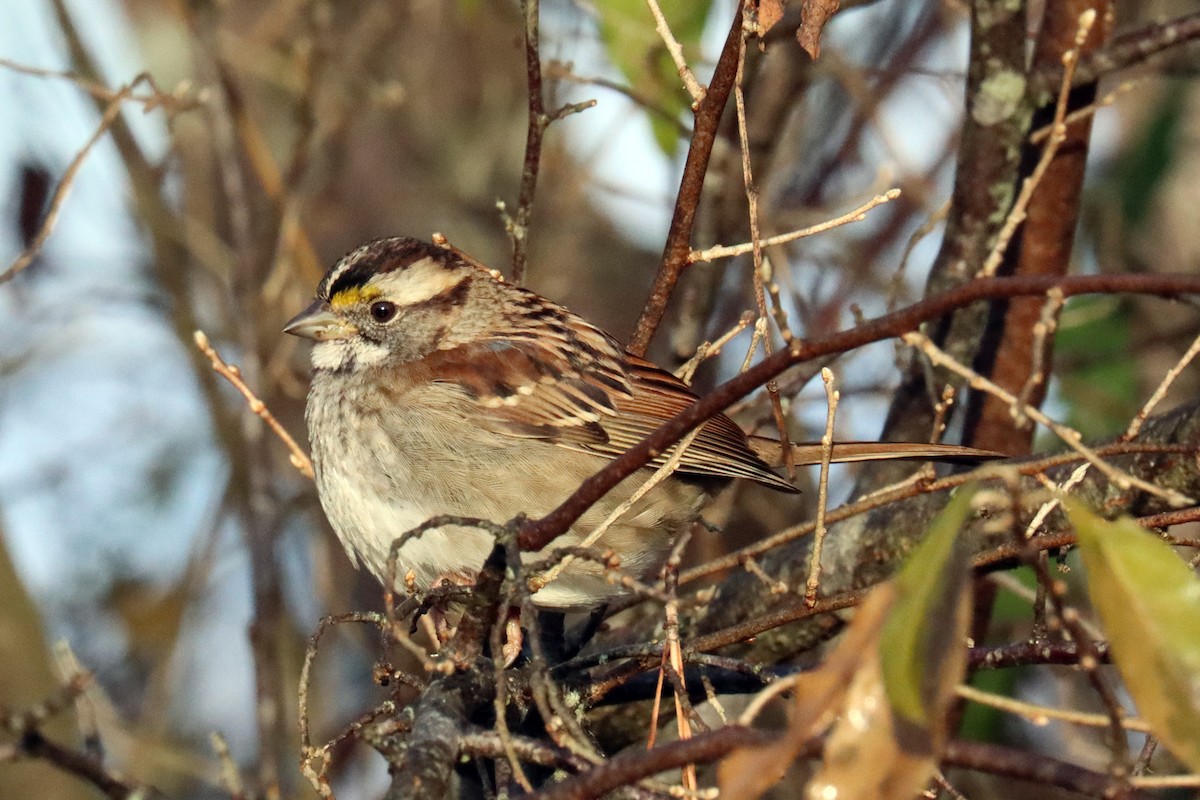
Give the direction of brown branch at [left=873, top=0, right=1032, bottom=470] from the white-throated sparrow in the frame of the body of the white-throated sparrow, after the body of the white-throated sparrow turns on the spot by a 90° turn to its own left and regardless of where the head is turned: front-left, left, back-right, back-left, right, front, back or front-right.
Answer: left

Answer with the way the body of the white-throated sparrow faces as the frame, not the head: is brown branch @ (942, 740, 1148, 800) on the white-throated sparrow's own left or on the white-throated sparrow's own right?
on the white-throated sparrow's own left

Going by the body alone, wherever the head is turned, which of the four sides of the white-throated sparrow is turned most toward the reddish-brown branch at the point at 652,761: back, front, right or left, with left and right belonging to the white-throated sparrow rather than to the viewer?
left

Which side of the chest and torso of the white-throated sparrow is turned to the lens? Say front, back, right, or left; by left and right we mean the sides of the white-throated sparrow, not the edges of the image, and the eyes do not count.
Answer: left
